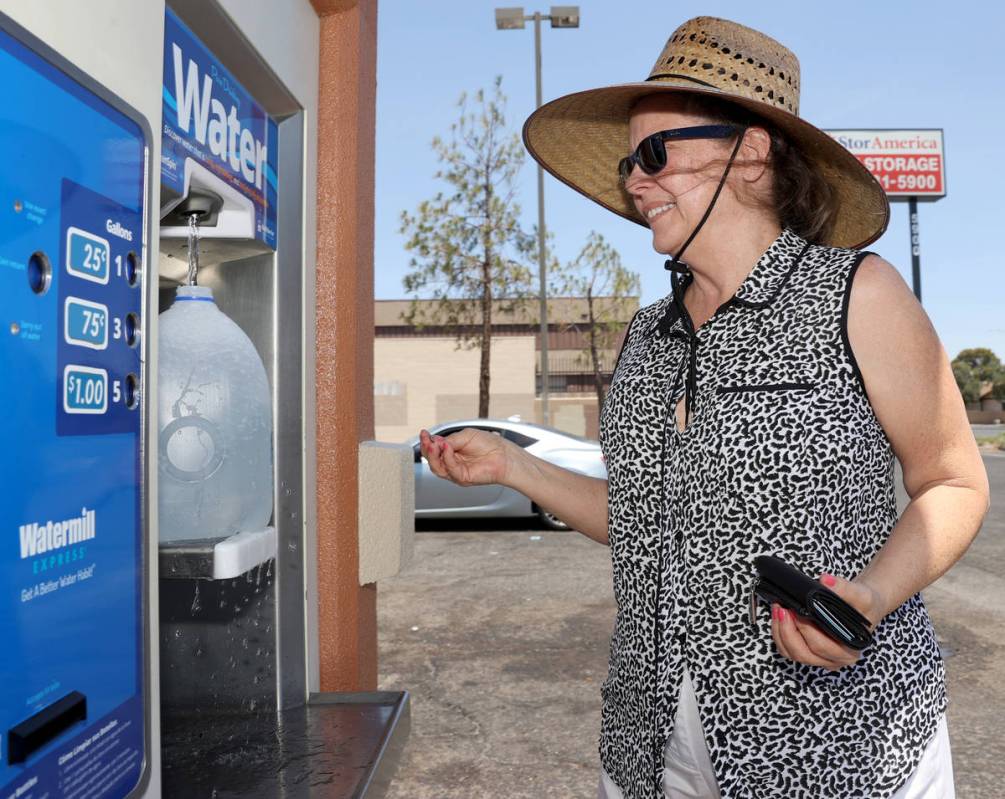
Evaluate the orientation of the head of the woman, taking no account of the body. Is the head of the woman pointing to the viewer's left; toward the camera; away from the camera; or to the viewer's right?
to the viewer's left

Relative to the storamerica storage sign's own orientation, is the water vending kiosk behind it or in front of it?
in front

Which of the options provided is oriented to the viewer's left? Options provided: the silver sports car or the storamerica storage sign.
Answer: the silver sports car

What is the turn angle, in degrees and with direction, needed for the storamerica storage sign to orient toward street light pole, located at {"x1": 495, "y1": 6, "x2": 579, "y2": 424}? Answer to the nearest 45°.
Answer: approximately 45° to its right

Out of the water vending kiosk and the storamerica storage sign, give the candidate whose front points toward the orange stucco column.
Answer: the storamerica storage sign

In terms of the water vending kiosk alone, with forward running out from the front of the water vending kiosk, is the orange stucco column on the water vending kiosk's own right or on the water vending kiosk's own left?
on the water vending kiosk's own left

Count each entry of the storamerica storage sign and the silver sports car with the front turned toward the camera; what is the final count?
1

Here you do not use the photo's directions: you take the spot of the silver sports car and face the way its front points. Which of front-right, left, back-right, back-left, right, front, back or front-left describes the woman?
left

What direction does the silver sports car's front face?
to the viewer's left

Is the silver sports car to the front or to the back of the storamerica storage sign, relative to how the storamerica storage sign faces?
to the front
